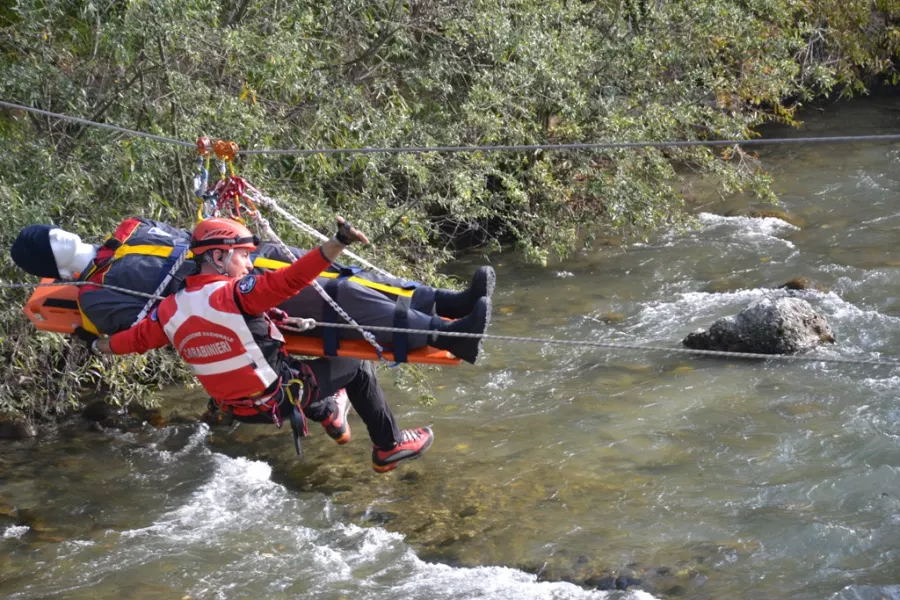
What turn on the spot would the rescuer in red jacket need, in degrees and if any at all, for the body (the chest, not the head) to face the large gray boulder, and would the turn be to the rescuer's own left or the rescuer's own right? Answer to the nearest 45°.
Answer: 0° — they already face it

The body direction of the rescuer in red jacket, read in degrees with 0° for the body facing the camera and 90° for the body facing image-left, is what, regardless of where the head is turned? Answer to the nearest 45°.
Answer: approximately 225°
